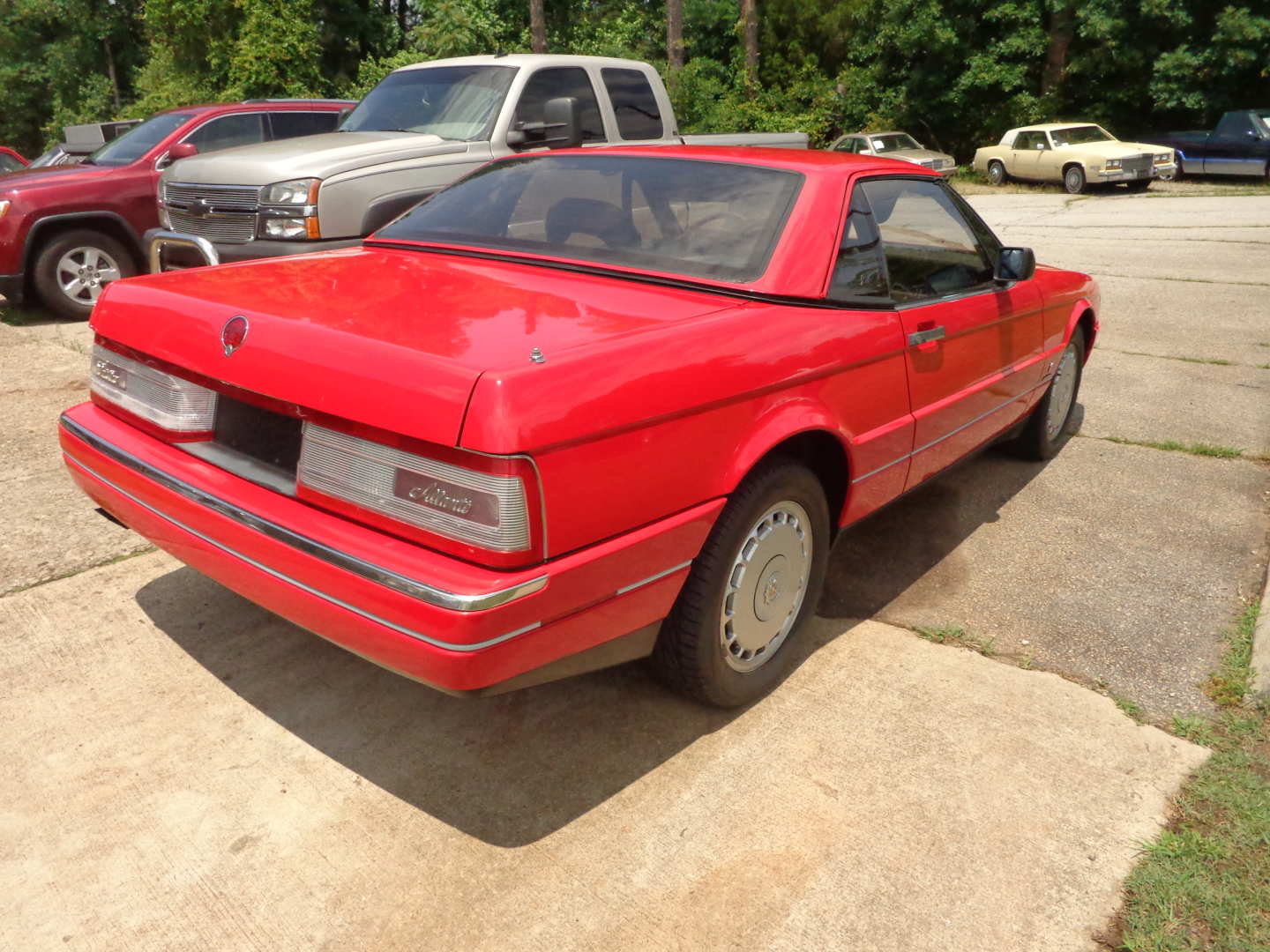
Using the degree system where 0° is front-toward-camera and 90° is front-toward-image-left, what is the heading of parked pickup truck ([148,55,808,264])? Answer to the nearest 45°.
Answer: approximately 45°

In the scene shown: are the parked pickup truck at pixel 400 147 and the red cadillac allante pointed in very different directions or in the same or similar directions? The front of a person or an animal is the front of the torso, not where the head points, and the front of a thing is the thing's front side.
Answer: very different directions

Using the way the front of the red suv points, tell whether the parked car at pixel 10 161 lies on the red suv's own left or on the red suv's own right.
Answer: on the red suv's own right

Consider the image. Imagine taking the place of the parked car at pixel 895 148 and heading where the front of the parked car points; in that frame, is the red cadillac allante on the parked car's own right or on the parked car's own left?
on the parked car's own right

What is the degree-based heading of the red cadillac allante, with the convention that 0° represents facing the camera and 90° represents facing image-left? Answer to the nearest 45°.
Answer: approximately 225°

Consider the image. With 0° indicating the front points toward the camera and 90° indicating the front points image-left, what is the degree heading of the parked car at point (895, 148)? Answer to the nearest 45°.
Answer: approximately 315°

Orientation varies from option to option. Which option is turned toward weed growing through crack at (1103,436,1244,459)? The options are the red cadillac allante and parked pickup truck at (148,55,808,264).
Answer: the red cadillac allante

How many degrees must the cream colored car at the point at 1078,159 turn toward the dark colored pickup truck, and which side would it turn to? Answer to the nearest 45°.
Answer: approximately 90° to its left

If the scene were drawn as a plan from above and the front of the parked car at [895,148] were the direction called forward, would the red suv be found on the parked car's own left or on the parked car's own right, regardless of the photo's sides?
on the parked car's own right

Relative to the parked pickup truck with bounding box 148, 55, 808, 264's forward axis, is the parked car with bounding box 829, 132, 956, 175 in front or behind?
behind

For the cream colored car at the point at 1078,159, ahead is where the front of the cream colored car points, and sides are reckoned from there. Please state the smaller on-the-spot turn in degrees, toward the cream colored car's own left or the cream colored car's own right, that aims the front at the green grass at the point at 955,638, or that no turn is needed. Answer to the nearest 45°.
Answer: approximately 45° to the cream colored car's own right

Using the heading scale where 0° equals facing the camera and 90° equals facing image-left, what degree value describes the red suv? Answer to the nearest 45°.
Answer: approximately 45°
